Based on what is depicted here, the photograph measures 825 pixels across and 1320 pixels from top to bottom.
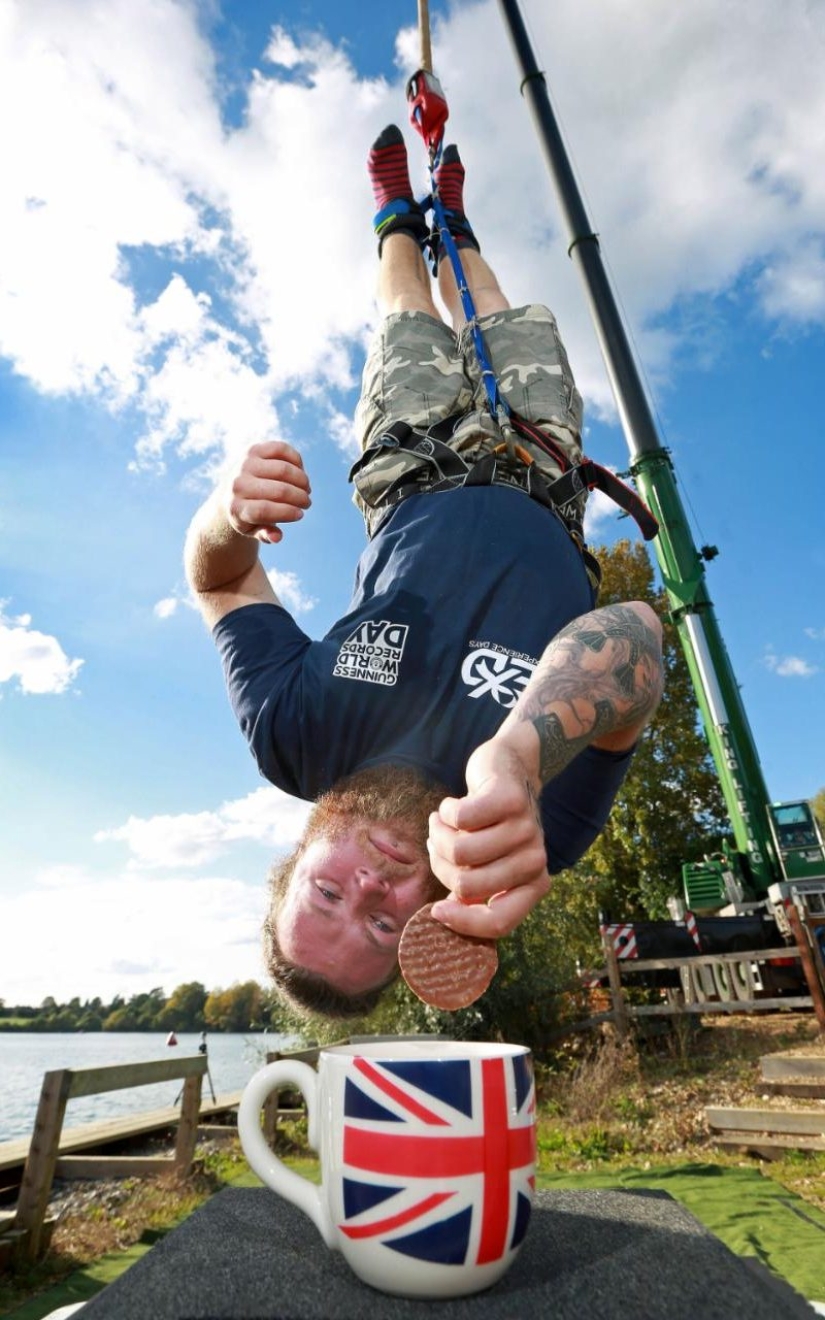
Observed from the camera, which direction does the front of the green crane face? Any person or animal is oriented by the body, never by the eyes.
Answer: facing the viewer and to the left of the viewer

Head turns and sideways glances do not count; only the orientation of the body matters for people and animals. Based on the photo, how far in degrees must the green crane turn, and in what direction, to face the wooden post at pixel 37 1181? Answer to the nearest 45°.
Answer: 0° — it already faces it

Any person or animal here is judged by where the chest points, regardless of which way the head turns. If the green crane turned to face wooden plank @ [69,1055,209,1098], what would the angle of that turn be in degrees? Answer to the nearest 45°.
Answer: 0° — it already faces it

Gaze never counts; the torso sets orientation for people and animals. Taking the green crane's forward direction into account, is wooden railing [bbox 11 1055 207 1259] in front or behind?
in front

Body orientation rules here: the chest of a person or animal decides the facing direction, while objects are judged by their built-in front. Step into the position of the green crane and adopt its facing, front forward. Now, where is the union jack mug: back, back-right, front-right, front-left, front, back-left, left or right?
front-left
